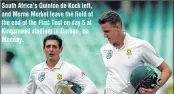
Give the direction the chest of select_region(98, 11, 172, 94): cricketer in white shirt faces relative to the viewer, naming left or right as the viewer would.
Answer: facing the viewer and to the left of the viewer
